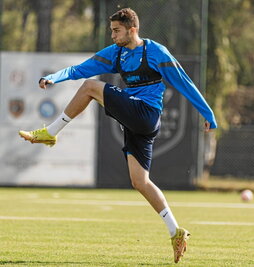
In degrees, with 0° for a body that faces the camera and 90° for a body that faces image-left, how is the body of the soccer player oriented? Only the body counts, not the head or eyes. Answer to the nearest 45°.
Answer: approximately 45°

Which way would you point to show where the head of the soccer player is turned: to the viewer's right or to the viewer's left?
to the viewer's left

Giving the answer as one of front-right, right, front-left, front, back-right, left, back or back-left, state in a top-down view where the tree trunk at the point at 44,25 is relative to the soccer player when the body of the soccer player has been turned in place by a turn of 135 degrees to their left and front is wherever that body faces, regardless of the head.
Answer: left
